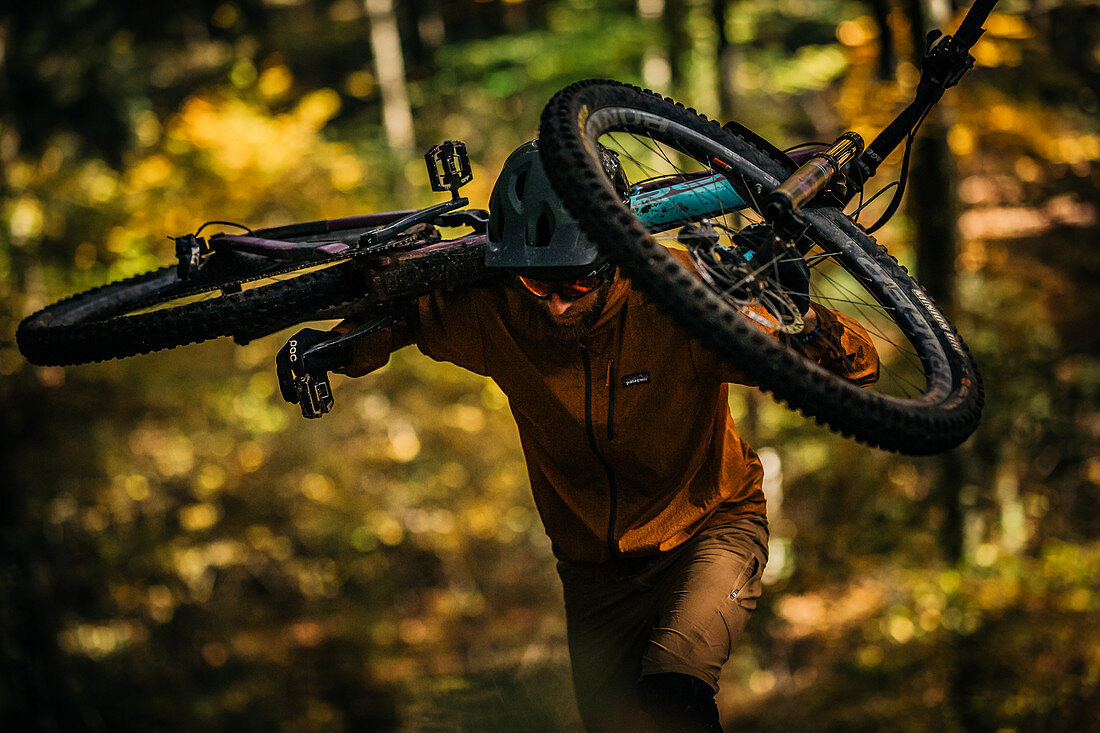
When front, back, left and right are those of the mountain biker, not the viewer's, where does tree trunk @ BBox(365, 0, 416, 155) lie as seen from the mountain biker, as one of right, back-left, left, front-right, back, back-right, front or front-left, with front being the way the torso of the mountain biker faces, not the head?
back

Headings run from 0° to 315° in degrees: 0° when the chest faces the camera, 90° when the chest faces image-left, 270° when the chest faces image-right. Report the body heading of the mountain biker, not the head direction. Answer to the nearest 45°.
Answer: approximately 0°

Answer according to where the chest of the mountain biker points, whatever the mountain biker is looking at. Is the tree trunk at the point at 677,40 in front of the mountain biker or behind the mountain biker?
behind

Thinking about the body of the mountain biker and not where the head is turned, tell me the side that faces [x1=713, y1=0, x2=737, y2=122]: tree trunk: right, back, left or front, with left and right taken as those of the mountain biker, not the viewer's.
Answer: back
